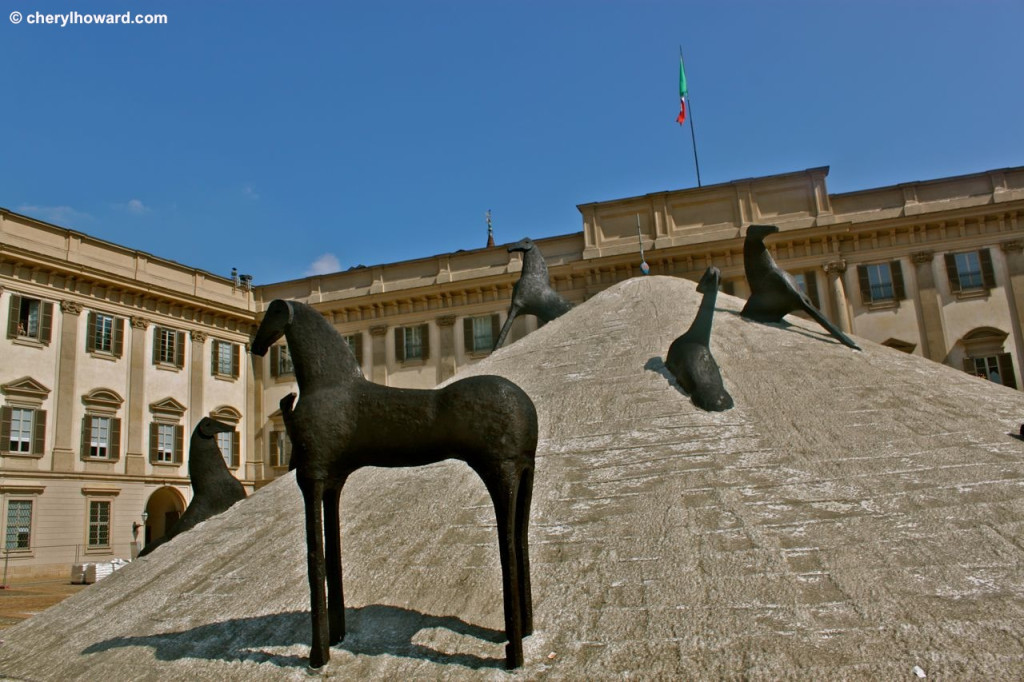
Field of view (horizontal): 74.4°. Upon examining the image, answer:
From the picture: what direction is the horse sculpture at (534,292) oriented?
to the viewer's left

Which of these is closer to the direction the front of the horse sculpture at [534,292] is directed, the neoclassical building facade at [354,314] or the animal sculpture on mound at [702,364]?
the neoclassical building facade

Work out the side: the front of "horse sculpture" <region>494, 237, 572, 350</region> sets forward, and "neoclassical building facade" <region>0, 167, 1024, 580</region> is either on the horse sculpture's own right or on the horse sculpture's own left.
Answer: on the horse sculpture's own right

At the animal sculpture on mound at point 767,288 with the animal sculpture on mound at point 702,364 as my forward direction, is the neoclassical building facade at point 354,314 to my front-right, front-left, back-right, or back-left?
back-right

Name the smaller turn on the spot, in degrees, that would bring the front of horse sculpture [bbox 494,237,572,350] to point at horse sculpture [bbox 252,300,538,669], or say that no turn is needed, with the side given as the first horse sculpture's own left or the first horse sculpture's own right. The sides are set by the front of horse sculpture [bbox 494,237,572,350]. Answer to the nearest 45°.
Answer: approximately 90° to the first horse sculpture's own left

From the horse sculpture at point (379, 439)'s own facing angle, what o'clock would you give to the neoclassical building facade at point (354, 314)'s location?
The neoclassical building facade is roughly at 3 o'clock from the horse sculpture.

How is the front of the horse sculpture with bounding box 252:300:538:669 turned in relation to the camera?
facing to the left of the viewer
